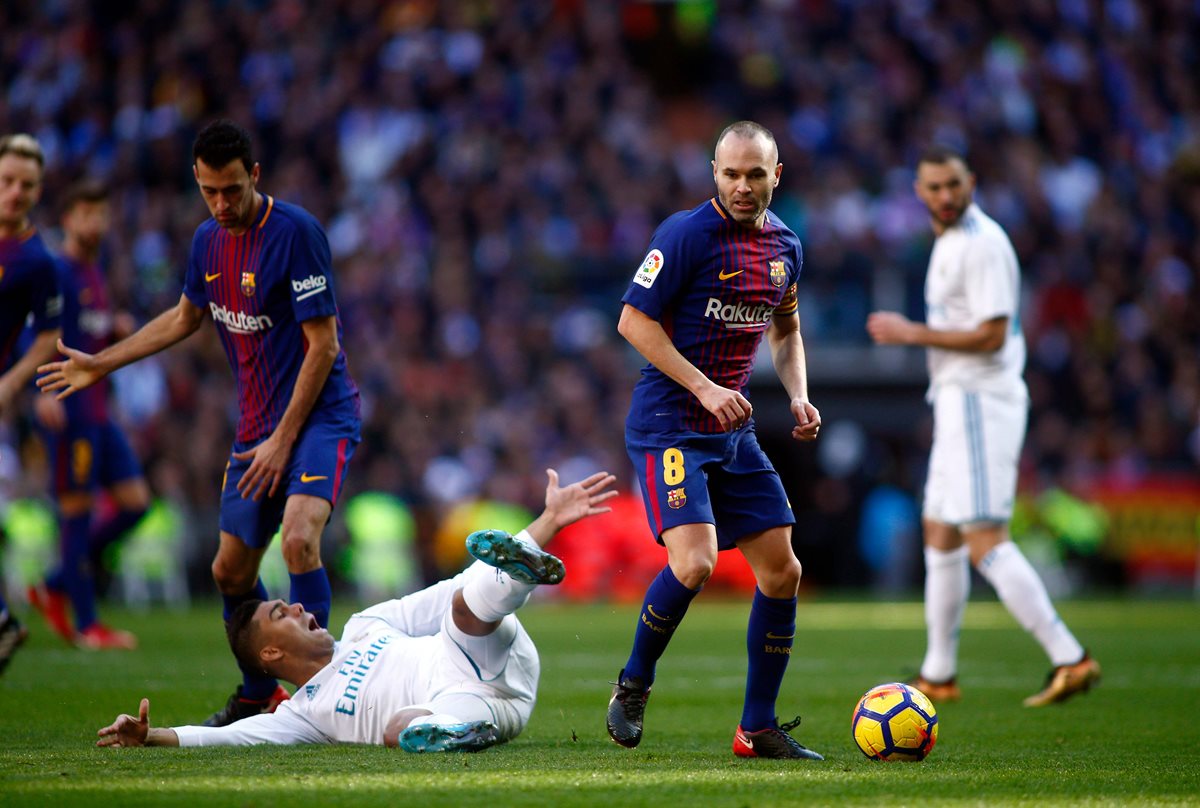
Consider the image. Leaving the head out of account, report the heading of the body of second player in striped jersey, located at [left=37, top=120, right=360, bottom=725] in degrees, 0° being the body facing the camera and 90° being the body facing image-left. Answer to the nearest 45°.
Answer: approximately 45°

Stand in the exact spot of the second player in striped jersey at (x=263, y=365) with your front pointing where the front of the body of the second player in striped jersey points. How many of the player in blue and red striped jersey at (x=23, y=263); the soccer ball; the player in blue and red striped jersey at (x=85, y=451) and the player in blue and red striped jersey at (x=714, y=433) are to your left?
2

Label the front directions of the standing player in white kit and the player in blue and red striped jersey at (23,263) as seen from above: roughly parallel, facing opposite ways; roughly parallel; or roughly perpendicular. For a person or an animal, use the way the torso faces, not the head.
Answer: roughly perpendicular

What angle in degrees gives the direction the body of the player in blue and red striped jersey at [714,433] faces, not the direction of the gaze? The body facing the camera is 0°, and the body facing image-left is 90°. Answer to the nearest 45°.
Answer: approximately 315°

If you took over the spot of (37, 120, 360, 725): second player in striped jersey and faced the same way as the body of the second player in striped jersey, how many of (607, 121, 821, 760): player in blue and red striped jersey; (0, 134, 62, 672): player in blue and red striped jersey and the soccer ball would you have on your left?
2

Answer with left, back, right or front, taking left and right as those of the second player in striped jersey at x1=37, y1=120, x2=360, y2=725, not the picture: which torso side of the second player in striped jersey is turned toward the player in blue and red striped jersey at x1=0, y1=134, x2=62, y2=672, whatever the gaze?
right

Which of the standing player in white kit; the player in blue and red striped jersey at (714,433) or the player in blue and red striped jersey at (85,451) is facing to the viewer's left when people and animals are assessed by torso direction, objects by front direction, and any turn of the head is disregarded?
the standing player in white kit

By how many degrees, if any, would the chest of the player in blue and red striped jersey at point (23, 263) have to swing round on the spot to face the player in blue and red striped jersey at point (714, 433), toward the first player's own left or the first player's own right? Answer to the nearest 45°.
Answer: approximately 90° to the first player's own left

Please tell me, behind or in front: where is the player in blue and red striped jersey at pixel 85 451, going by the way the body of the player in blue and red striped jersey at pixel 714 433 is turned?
behind

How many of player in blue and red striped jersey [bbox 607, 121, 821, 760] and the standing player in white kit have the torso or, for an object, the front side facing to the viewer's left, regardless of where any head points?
1

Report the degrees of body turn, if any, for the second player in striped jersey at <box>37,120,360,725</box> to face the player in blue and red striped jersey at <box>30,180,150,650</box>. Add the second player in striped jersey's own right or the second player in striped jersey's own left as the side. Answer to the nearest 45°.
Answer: approximately 135° to the second player in striped jersey's own right
